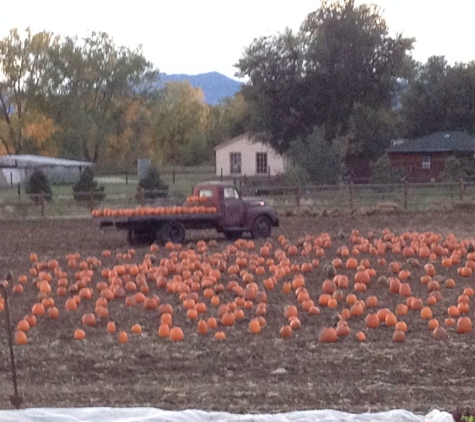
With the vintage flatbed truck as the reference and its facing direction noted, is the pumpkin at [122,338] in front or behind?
behind

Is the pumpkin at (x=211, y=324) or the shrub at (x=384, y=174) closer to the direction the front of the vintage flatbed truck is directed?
the shrub

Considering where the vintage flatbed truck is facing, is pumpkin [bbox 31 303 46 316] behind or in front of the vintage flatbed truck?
behind

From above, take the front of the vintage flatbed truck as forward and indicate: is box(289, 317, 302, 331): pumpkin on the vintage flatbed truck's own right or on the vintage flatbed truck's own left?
on the vintage flatbed truck's own right

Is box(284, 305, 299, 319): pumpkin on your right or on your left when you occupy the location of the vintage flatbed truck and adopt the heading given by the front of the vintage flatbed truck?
on your right

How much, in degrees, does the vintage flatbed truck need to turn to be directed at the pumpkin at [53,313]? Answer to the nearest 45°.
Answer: approximately 135° to its right

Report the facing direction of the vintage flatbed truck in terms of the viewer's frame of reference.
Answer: facing away from the viewer and to the right of the viewer

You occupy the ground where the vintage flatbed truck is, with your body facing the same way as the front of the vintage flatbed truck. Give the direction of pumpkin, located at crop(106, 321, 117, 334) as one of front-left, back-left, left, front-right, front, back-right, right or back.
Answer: back-right

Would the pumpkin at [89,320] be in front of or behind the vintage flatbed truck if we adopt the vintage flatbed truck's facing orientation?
behind
